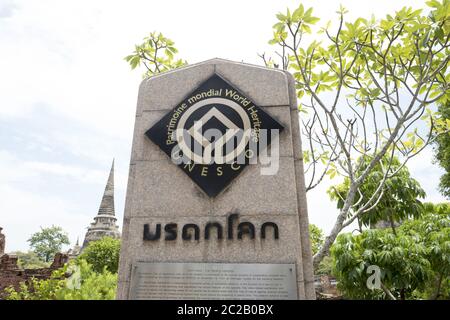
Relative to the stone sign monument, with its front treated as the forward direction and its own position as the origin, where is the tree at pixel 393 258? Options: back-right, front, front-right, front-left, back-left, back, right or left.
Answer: back-left

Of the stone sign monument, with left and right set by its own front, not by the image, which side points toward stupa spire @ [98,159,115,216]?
back

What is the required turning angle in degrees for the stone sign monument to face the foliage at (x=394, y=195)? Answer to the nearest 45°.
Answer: approximately 135° to its left

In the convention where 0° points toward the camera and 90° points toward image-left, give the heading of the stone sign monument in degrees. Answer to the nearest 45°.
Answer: approximately 0°

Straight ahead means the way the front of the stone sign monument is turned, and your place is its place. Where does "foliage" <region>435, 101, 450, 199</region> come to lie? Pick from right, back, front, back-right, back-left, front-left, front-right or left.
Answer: back-left

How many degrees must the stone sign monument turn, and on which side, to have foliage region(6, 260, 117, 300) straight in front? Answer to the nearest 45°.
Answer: approximately 90° to its right

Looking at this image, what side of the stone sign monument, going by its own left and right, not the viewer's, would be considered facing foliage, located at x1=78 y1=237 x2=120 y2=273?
back

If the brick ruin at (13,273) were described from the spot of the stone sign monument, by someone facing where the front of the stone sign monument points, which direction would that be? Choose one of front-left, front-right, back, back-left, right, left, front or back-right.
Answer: back-right
